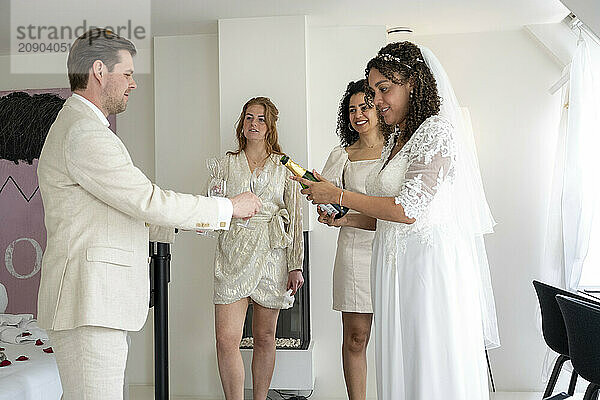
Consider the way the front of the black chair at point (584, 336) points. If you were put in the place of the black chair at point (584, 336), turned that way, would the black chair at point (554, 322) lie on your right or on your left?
on your left

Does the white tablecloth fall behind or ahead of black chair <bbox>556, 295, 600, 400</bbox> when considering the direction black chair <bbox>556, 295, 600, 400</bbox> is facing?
behind

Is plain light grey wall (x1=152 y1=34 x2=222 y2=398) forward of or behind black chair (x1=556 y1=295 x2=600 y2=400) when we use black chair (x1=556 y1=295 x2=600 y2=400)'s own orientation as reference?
behind

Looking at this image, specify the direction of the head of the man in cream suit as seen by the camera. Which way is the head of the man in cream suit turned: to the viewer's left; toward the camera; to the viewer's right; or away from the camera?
to the viewer's right

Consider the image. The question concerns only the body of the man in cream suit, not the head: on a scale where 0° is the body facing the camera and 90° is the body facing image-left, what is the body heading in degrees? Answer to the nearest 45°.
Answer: approximately 270°

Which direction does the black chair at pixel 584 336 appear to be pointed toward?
to the viewer's right

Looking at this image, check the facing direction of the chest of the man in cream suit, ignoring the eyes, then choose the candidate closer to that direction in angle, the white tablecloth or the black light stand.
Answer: the black light stand

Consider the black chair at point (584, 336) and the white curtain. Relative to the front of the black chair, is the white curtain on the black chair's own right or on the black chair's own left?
on the black chair's own left
